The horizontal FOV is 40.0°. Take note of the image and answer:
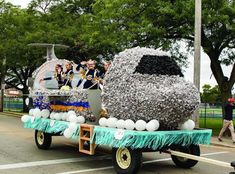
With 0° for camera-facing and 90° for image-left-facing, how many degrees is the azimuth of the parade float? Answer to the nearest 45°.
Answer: approximately 315°

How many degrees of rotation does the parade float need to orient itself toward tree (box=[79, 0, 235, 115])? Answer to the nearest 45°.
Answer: approximately 135° to its left

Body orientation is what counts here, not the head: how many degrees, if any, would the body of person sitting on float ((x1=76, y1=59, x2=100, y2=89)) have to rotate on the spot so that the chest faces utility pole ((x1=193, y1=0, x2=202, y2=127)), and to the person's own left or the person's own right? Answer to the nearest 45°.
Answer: approximately 135° to the person's own left

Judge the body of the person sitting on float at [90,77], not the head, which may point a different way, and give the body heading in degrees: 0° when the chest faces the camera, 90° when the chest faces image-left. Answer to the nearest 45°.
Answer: approximately 0°

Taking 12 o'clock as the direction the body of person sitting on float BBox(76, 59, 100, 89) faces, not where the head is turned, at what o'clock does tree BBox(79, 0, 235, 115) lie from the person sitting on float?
The tree is roughly at 7 o'clock from the person sitting on float.
